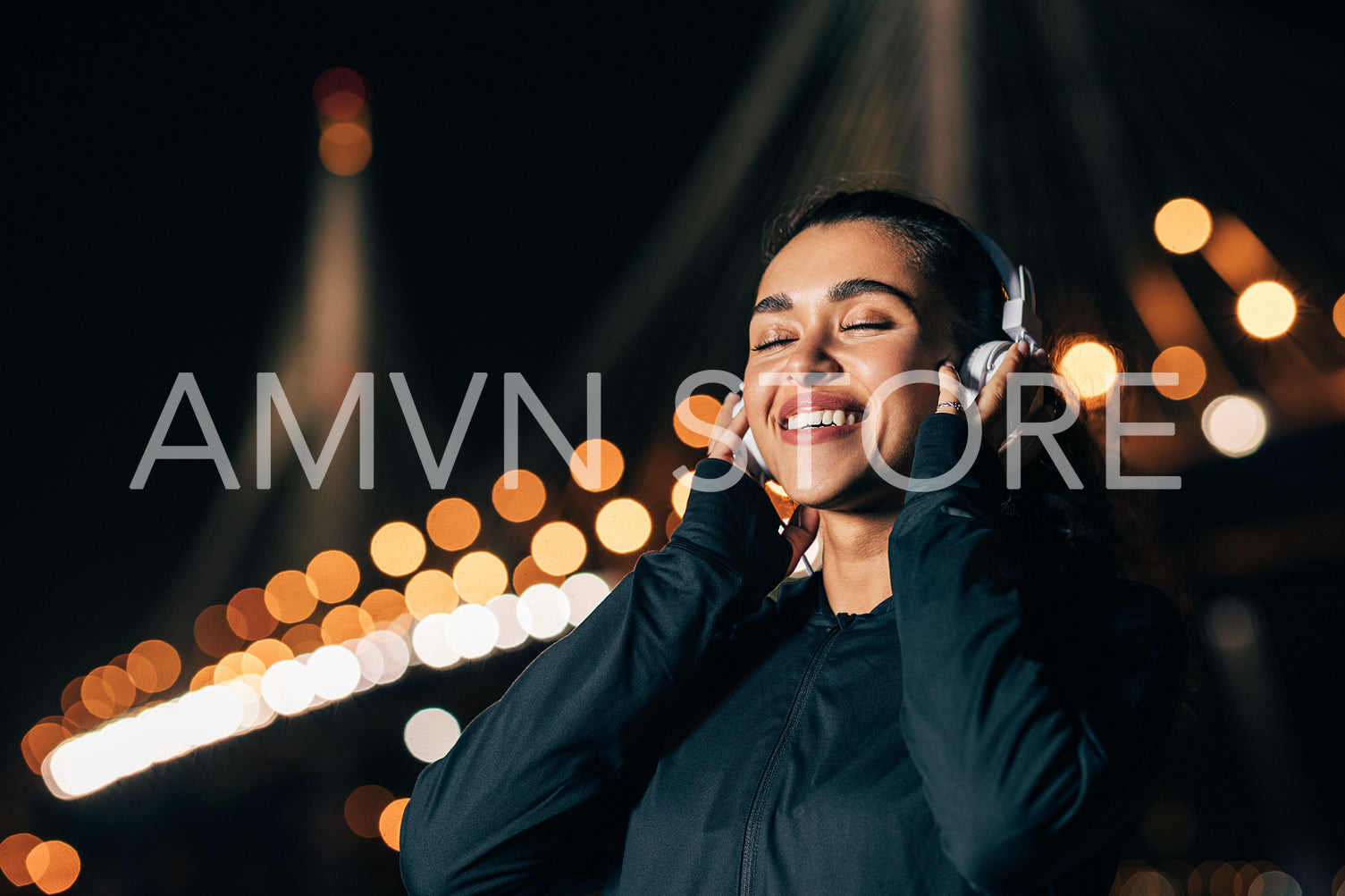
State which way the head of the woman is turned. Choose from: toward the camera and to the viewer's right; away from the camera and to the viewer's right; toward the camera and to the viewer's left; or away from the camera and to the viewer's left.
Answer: toward the camera and to the viewer's left

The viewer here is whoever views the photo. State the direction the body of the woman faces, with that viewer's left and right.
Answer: facing the viewer and to the left of the viewer
